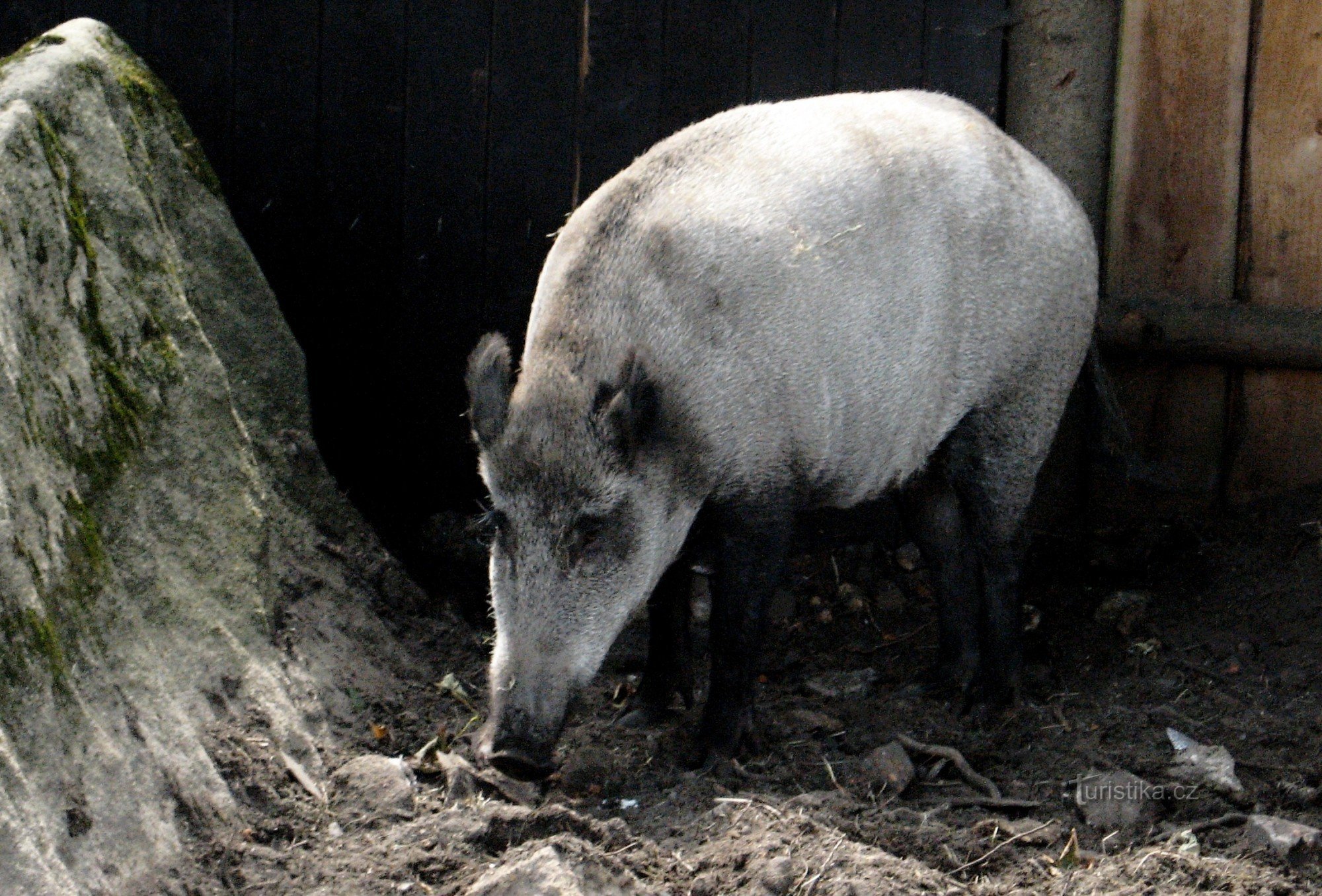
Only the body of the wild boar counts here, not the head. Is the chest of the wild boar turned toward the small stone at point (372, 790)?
yes

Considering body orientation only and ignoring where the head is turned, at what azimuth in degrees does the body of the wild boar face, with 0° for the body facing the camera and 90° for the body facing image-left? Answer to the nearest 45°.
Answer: approximately 45°

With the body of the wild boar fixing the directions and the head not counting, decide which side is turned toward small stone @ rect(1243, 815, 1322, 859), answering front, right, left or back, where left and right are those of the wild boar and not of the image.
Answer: left

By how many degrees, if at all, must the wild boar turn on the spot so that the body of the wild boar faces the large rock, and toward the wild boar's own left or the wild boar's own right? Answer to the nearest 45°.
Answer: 0° — it already faces it

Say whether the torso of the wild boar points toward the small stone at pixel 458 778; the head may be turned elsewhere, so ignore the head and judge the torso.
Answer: yes

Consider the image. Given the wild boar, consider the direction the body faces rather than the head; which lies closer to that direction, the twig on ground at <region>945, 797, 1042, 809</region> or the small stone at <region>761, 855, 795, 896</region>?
the small stone
